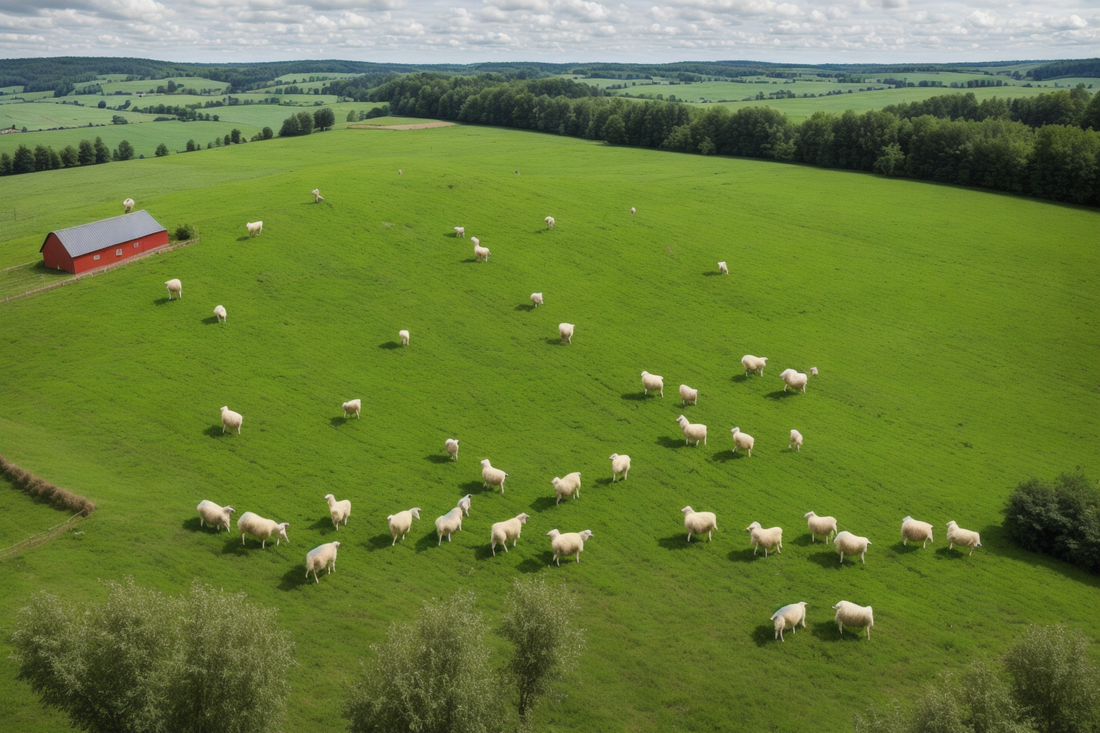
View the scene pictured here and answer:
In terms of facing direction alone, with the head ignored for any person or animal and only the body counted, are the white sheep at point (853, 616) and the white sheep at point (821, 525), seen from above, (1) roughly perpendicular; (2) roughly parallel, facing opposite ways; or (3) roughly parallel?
roughly parallel

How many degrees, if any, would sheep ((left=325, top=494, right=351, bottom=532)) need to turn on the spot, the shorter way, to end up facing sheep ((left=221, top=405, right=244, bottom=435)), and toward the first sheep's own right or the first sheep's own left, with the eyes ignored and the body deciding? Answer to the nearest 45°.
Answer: approximately 90° to the first sheep's own right

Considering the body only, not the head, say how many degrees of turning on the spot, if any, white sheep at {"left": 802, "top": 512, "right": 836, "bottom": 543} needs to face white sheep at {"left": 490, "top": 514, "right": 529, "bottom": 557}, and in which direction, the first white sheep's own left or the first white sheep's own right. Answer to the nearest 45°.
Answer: approximately 45° to the first white sheep's own left

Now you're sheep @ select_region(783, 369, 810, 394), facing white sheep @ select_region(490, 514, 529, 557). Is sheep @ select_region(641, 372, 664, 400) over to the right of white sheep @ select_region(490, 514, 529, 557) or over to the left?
right

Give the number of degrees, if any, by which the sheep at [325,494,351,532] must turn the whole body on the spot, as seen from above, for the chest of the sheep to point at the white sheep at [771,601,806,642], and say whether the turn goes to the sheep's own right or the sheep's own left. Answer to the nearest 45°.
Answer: approximately 90° to the sheep's own left

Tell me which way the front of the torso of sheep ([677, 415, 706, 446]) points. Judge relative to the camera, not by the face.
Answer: to the viewer's left

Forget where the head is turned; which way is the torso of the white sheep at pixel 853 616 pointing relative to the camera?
to the viewer's left

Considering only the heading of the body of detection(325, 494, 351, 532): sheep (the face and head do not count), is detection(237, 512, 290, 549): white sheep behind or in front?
in front

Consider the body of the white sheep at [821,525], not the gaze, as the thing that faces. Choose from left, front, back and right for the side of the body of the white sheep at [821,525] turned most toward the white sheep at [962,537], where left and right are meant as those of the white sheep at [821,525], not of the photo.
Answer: back

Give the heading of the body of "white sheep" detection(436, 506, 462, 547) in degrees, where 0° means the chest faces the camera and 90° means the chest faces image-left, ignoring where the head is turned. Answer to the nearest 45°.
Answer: approximately 225°

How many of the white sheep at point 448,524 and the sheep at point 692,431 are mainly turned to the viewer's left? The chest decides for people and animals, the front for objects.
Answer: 1

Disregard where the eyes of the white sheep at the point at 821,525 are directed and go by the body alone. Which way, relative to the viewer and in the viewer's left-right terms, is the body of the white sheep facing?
facing to the left of the viewer

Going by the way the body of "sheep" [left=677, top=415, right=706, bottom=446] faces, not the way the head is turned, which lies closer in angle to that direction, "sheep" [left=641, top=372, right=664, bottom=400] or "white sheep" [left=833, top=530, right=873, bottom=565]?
the sheep
